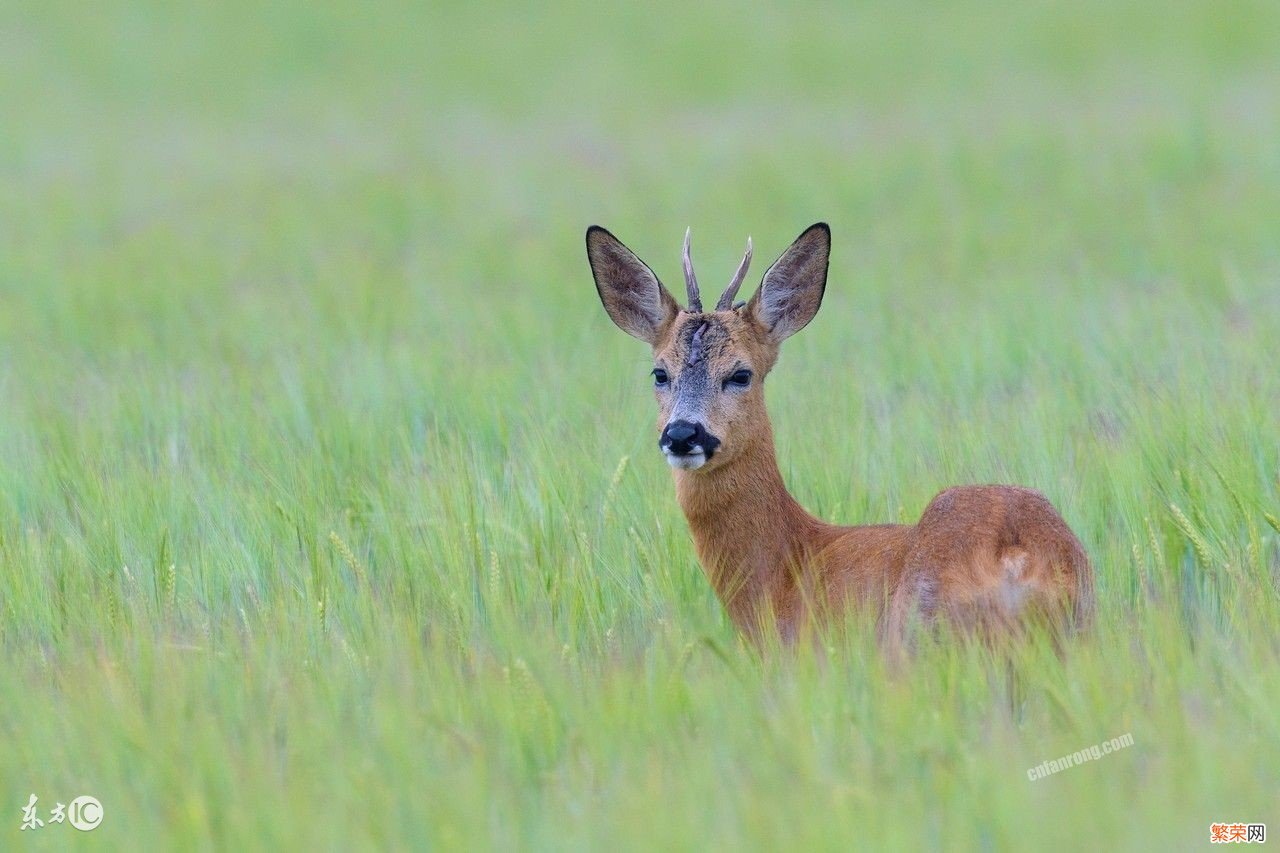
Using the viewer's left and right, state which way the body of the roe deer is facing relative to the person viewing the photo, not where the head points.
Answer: facing away from the viewer and to the left of the viewer
